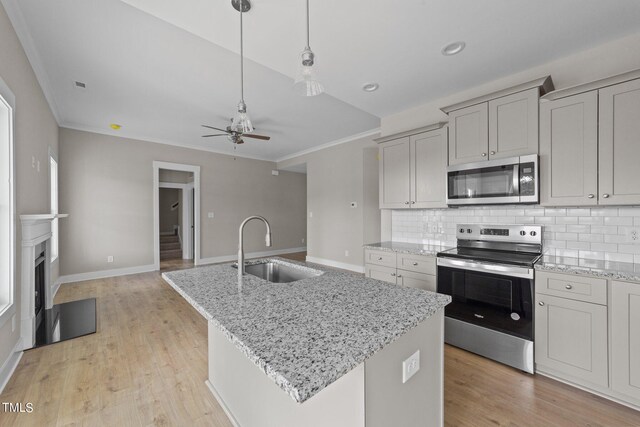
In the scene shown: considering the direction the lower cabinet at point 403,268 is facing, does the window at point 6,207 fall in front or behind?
in front

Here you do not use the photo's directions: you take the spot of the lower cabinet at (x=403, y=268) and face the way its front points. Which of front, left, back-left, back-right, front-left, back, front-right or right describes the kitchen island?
front-left

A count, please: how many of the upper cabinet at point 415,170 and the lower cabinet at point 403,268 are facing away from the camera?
0

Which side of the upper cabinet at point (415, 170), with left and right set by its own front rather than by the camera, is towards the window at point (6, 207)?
front

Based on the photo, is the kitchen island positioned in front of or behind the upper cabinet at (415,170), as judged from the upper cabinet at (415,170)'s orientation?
in front

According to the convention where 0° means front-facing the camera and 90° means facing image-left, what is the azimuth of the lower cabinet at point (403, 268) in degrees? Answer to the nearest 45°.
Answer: approximately 45°
